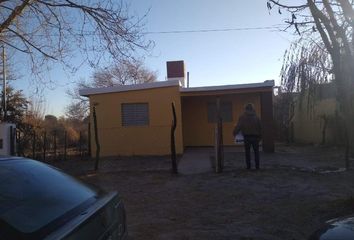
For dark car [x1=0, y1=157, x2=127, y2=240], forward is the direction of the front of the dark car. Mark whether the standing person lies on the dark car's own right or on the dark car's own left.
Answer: on the dark car's own right

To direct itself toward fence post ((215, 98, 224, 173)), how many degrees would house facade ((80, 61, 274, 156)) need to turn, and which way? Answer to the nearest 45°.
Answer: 0° — it already faces it

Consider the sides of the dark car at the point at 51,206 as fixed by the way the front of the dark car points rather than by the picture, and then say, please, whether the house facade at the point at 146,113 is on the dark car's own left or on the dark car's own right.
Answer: on the dark car's own right

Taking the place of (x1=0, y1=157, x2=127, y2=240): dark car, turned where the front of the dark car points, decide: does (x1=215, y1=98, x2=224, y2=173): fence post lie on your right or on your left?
on your right

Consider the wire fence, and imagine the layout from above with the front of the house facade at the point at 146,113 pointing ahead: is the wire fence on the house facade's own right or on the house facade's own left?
on the house facade's own right

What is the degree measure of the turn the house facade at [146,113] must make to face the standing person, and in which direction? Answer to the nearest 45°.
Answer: approximately 45° to its left

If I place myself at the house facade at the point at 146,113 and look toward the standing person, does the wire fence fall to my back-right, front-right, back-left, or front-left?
back-right

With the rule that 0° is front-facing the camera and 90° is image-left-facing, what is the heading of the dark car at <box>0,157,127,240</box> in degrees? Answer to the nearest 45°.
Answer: approximately 135°

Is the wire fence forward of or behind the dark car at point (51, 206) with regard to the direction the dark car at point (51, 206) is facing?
forward

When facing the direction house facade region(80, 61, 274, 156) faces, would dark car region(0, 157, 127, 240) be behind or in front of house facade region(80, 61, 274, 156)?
in front

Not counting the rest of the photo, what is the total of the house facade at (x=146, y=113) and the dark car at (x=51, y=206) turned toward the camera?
1

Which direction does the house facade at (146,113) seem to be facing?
toward the camera
